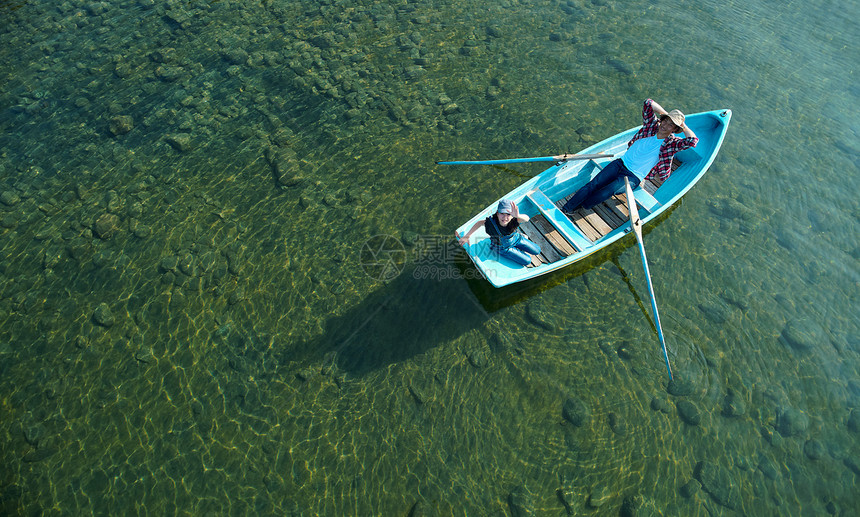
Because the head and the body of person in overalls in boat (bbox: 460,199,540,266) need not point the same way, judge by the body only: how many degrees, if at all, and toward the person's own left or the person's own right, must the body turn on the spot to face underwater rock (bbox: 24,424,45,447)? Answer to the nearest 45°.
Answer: approximately 90° to the person's own right

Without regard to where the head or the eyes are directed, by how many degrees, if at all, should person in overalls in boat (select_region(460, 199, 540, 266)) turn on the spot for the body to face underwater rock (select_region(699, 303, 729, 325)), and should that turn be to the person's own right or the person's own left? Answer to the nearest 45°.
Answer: approximately 45° to the person's own left

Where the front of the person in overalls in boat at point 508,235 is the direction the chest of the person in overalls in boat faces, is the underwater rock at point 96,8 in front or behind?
behind

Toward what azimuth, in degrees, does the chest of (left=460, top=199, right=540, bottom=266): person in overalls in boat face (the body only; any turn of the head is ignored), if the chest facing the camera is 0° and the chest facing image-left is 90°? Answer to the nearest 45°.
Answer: approximately 315°

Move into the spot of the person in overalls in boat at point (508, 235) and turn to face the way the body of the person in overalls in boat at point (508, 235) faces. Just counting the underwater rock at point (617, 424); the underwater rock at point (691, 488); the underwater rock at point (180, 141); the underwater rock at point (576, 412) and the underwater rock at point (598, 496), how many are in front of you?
4

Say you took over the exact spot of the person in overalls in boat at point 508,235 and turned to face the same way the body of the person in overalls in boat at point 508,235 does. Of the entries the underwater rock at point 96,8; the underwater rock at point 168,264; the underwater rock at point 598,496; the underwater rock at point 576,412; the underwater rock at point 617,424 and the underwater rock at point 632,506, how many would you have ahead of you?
4

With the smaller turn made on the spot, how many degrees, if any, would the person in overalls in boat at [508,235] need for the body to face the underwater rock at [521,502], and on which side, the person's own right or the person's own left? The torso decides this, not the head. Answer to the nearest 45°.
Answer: approximately 45° to the person's own right

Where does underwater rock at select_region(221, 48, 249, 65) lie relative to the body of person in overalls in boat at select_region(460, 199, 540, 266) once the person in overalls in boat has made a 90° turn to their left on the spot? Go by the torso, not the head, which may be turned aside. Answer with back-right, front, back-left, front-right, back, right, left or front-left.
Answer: left

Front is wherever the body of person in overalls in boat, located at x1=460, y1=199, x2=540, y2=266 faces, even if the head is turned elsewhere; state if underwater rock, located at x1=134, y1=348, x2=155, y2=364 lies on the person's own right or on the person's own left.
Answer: on the person's own right

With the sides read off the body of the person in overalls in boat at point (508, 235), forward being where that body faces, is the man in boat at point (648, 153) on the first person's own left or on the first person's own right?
on the first person's own left
